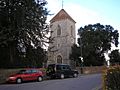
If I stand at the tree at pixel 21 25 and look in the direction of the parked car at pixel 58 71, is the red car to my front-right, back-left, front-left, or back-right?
front-right

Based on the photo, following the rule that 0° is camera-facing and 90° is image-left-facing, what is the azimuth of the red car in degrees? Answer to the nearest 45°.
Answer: approximately 45°

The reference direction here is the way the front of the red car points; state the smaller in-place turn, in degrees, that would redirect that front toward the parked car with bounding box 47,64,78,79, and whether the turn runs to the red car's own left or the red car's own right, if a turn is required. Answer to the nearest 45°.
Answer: approximately 180°
